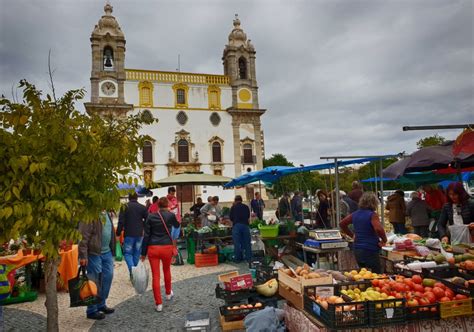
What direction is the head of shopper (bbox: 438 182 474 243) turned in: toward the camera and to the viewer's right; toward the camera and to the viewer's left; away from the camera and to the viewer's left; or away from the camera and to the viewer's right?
toward the camera and to the viewer's left

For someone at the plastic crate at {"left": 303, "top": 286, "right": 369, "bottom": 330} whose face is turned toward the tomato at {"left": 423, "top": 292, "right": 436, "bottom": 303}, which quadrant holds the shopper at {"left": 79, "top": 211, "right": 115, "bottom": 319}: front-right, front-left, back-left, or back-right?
back-left

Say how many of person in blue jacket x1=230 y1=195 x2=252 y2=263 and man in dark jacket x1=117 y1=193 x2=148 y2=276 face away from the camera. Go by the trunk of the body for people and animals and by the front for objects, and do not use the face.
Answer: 2

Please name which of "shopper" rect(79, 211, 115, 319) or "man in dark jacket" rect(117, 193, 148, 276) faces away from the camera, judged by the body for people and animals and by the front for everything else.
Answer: the man in dark jacket

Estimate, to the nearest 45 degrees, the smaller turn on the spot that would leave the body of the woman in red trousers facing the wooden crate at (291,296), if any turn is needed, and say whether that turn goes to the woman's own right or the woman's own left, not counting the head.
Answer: approximately 135° to the woman's own right

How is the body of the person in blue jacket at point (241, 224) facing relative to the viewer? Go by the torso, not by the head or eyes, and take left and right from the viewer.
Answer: facing away from the viewer

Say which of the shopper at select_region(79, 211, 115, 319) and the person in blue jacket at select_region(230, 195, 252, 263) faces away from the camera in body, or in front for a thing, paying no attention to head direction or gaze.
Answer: the person in blue jacket

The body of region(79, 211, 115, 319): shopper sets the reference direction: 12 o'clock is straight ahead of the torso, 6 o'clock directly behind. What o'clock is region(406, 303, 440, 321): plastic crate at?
The plastic crate is roughly at 12 o'clock from the shopper.

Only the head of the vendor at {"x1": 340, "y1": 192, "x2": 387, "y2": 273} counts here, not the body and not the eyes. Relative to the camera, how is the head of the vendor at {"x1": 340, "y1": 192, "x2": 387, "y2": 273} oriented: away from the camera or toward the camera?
away from the camera

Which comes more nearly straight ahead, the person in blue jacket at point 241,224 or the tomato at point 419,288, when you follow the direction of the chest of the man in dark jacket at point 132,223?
the person in blue jacket
